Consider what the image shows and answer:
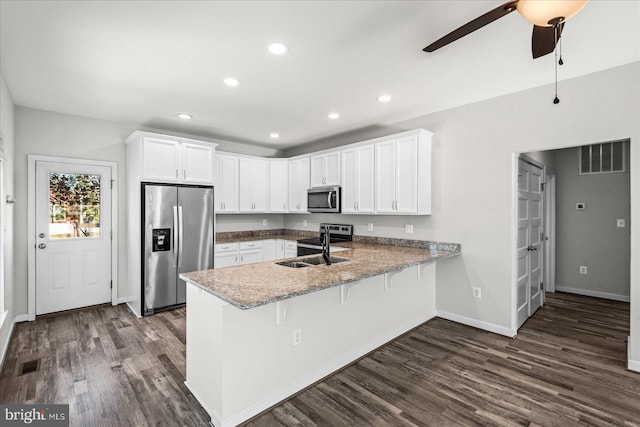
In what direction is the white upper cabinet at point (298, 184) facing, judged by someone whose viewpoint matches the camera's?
facing the viewer and to the left of the viewer

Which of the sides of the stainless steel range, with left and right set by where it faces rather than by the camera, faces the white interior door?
left

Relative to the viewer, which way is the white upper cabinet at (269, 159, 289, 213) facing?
toward the camera

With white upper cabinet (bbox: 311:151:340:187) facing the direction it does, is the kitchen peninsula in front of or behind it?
in front

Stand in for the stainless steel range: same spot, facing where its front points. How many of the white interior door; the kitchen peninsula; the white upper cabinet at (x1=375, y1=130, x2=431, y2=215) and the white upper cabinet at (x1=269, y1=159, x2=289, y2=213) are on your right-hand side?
1

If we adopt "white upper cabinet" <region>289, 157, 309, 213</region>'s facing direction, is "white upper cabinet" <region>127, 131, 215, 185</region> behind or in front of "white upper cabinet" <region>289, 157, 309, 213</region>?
in front

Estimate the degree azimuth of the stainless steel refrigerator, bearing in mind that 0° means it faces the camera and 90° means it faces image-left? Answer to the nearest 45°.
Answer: approximately 315°

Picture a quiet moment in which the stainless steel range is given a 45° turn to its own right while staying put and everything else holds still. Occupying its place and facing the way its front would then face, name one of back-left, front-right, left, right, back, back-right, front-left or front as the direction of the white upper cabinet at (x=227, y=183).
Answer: front

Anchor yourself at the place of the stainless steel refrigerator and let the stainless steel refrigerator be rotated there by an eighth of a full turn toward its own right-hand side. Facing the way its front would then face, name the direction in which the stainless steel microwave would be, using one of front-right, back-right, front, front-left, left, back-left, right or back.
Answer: left

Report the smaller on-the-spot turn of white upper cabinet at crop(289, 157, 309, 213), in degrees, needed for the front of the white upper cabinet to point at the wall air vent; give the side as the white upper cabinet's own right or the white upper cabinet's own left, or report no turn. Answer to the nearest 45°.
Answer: approximately 135° to the white upper cabinet's own left

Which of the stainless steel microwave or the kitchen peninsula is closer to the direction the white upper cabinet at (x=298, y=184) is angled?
the kitchen peninsula

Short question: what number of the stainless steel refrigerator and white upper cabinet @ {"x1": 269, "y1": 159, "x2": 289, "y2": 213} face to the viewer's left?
0

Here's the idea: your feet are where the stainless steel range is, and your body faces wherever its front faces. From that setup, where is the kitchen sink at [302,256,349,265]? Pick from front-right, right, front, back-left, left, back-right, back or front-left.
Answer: front-left

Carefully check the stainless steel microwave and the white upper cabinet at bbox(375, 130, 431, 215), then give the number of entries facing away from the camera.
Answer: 0

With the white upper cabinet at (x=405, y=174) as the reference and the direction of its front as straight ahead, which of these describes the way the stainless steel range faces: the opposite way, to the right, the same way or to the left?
the same way
